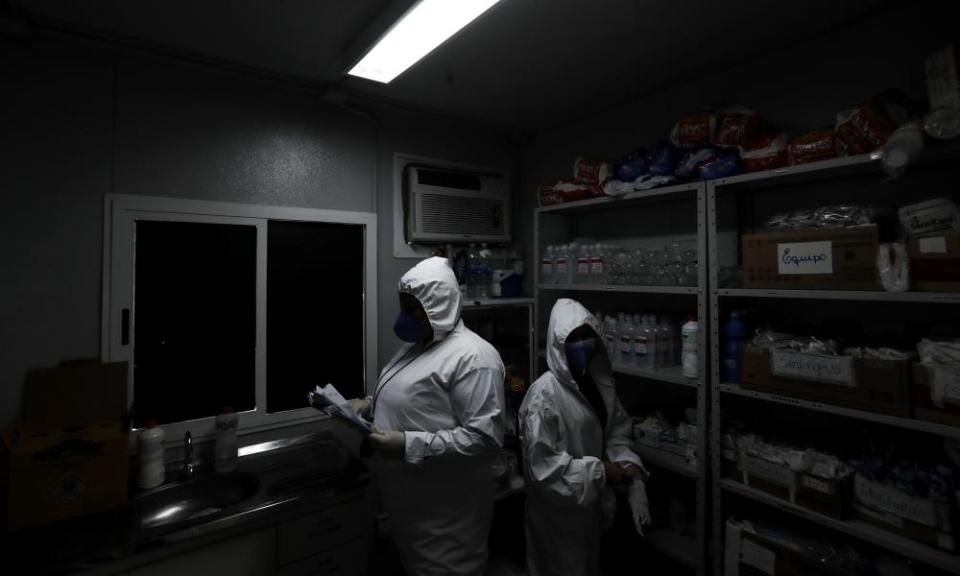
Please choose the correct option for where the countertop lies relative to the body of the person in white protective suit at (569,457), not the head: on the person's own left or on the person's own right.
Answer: on the person's own right

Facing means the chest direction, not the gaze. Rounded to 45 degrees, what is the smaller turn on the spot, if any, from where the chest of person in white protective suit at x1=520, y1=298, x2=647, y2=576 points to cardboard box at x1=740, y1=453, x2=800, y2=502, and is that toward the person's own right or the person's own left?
approximately 45° to the person's own left

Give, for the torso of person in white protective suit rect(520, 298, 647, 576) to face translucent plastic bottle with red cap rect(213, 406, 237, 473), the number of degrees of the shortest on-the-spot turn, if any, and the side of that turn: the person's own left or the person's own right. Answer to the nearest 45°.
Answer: approximately 135° to the person's own right

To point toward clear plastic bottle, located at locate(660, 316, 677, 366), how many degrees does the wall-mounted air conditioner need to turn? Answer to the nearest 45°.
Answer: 0° — it already faces it

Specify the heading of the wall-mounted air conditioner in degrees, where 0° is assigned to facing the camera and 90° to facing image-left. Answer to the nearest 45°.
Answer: approximately 315°

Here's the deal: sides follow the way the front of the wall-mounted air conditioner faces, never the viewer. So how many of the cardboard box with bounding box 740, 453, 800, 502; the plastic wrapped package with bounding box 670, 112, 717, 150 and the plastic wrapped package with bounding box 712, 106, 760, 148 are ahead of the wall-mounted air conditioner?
3
